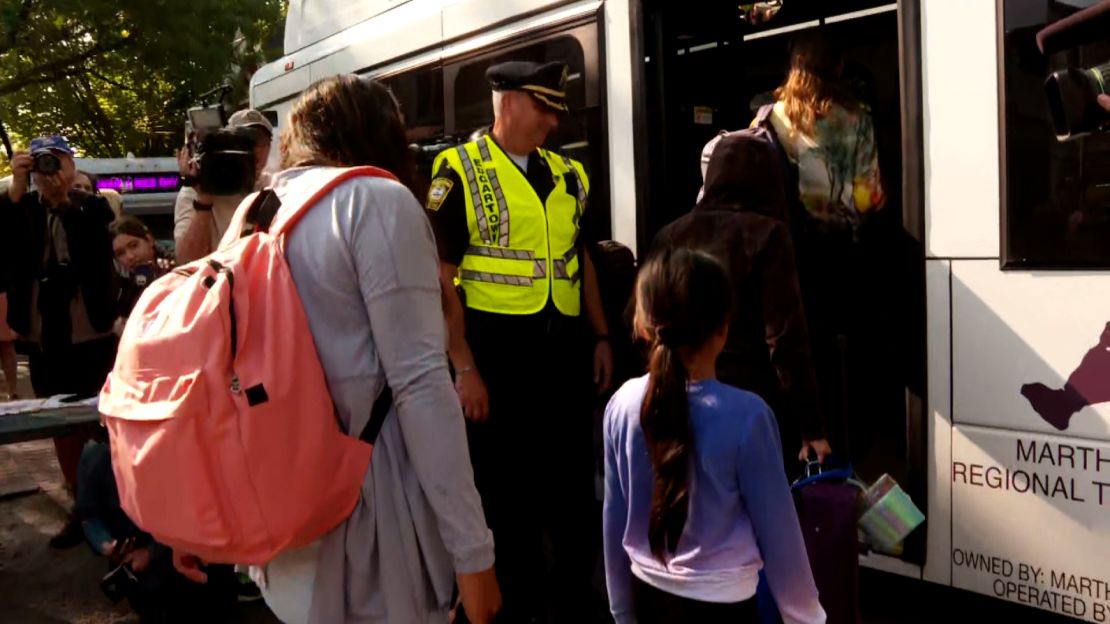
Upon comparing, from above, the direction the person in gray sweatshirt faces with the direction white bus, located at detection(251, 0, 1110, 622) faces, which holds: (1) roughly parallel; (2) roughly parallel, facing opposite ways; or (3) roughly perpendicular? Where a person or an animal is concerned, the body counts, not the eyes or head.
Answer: roughly perpendicular

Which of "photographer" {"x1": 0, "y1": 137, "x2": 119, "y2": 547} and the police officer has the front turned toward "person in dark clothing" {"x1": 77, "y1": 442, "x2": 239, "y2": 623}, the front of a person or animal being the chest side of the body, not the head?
the photographer

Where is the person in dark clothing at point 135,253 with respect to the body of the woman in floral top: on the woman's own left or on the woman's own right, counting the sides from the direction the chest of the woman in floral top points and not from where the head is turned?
on the woman's own left

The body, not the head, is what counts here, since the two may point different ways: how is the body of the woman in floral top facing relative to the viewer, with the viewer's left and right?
facing away from the viewer

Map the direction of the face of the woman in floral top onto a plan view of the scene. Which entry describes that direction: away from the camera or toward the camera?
away from the camera

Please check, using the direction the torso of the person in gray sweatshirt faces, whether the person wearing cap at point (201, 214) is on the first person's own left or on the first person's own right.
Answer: on the first person's own left
